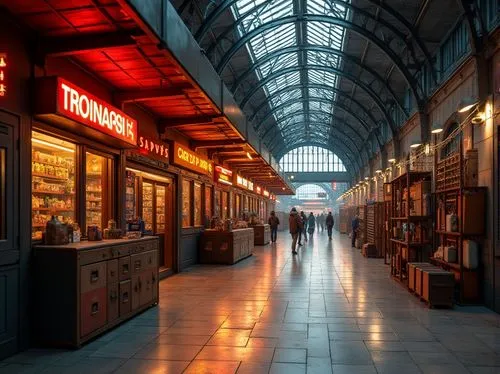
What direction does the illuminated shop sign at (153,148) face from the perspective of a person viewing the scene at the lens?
facing the viewer and to the right of the viewer

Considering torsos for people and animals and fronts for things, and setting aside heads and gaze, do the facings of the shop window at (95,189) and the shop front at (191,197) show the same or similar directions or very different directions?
same or similar directions

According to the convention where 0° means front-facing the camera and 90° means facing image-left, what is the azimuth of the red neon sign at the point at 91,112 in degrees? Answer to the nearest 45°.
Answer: approximately 315°

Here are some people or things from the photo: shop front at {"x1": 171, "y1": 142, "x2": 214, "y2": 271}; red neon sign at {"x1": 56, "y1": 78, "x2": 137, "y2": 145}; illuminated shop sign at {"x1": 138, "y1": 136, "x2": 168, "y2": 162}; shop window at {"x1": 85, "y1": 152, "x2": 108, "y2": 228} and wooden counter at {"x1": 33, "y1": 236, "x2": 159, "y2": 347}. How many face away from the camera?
0

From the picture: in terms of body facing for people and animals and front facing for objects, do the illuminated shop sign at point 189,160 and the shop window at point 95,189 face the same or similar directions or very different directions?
same or similar directions

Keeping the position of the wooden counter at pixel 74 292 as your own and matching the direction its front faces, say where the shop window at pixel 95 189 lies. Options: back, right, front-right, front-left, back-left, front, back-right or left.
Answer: back-left

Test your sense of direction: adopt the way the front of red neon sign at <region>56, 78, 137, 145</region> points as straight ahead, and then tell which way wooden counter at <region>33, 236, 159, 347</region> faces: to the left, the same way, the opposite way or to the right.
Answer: the same way

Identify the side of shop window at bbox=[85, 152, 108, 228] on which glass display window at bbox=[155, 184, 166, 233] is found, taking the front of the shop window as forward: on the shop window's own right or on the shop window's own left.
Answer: on the shop window's own left

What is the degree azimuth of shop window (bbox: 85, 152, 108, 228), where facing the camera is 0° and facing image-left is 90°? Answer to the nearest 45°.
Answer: approximately 315°

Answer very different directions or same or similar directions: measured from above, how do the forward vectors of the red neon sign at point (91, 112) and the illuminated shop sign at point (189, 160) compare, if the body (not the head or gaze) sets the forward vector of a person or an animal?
same or similar directions

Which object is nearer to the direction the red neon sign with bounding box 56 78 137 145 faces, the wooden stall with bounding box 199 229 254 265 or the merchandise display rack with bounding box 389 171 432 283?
the merchandise display rack

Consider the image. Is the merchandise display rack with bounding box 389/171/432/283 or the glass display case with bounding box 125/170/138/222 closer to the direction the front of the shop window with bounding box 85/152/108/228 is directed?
the merchandise display rack

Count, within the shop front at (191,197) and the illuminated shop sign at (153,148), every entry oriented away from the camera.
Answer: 0

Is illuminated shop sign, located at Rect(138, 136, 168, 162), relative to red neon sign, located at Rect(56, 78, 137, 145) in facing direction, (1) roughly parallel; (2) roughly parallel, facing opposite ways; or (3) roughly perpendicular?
roughly parallel

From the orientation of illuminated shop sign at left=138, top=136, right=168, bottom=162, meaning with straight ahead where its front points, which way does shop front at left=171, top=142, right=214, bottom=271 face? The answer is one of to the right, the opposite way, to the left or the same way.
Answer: the same way
